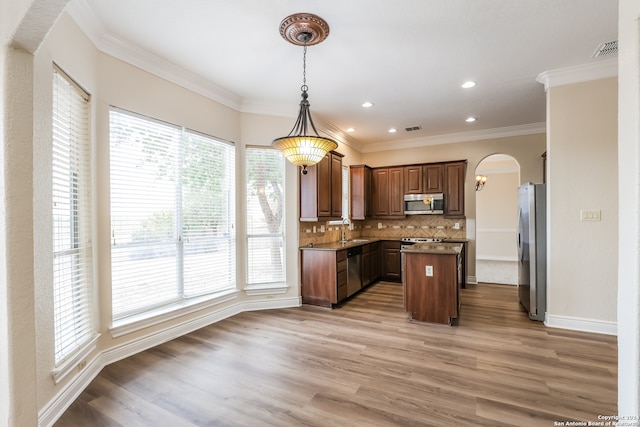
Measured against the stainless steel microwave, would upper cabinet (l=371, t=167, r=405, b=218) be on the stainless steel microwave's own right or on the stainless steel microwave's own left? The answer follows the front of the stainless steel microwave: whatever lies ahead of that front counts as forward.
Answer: on the stainless steel microwave's own right

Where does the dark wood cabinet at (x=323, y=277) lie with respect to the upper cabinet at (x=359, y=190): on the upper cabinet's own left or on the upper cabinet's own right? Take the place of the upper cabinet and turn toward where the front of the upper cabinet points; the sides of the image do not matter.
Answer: on the upper cabinet's own right

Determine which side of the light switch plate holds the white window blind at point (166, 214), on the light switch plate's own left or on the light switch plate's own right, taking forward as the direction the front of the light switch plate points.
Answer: on the light switch plate's own right

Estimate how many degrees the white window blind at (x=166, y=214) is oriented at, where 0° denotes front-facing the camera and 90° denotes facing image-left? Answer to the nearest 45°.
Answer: approximately 315°

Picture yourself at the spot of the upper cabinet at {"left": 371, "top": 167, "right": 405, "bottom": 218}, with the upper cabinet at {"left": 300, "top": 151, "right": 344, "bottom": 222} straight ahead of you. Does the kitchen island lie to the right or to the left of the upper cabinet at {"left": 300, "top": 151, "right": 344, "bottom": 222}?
left

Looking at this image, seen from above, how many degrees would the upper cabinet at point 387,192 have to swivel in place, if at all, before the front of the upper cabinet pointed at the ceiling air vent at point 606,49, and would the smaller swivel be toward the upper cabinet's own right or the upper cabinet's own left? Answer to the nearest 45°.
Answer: approximately 45° to the upper cabinet's own left

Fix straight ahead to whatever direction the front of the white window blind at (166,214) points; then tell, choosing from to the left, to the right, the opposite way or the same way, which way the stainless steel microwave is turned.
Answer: to the right

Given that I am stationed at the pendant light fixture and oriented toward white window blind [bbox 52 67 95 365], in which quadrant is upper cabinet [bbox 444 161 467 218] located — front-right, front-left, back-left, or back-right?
back-right

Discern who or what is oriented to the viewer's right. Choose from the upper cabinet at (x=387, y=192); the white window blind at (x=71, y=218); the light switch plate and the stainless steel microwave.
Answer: the white window blind
